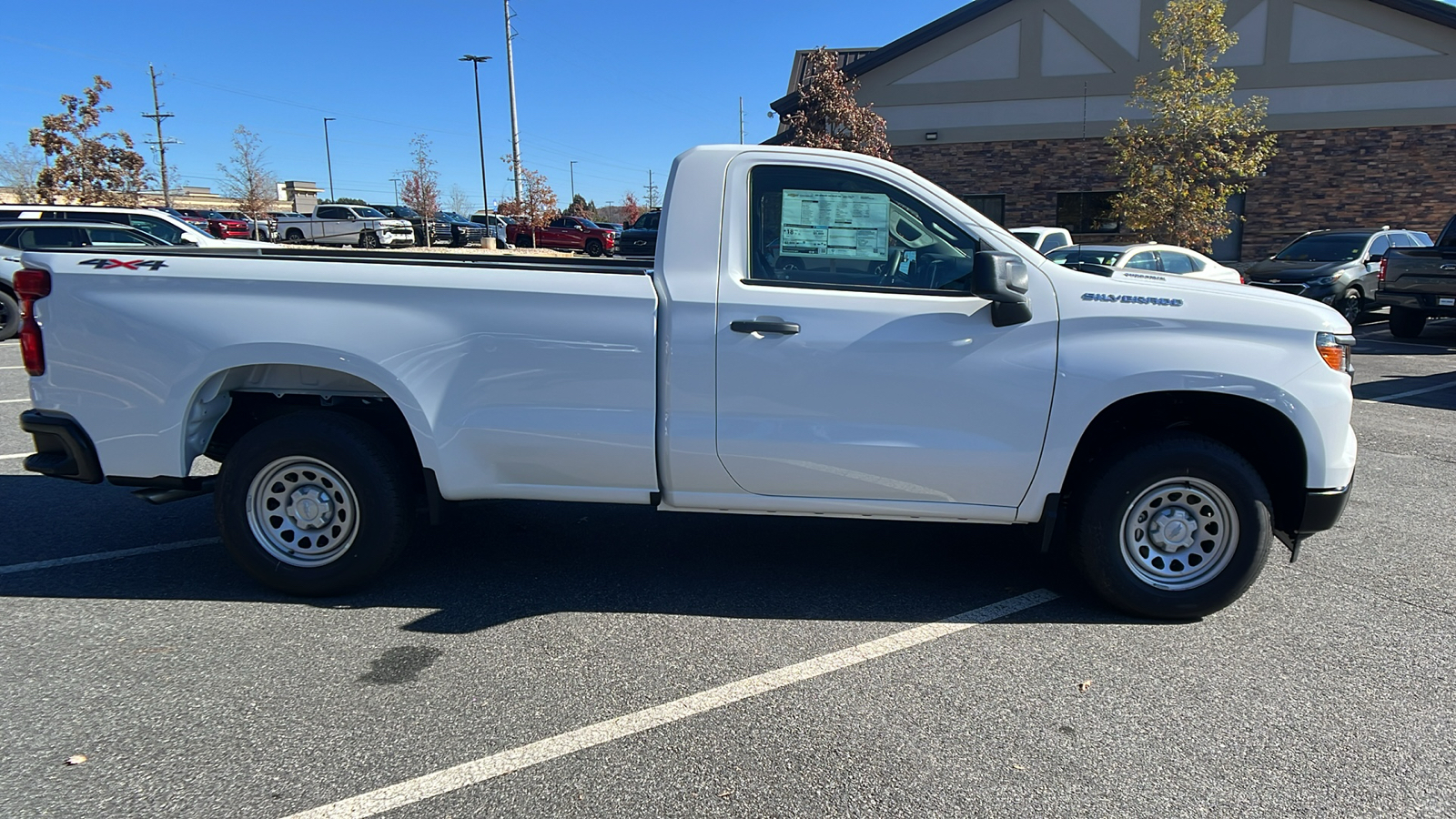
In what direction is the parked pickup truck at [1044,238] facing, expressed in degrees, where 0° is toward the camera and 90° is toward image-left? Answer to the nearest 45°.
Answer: approximately 45°

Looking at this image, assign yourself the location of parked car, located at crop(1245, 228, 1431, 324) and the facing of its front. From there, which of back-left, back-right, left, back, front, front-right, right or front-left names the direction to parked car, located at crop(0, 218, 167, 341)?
front

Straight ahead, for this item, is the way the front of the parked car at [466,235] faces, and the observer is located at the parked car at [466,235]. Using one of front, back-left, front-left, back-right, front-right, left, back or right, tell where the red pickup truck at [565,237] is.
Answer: front

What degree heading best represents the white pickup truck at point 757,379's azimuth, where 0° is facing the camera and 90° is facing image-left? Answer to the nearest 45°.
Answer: approximately 270°

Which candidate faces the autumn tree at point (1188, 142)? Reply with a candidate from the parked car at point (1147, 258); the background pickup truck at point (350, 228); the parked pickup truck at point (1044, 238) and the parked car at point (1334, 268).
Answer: the background pickup truck

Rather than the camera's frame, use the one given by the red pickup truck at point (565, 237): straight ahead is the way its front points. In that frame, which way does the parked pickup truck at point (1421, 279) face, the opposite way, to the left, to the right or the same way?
to the left

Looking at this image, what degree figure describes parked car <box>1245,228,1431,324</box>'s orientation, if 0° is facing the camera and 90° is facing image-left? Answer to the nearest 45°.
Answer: approximately 45°

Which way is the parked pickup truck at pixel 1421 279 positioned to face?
away from the camera

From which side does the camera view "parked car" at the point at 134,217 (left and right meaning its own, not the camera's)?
right

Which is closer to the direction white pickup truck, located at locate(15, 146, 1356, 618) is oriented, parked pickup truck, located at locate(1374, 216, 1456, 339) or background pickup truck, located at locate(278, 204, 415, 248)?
the parked pickup truck

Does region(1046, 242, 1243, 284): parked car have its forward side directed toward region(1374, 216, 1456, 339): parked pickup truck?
no

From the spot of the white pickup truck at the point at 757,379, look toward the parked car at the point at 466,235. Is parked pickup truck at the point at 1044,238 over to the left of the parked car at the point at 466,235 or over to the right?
right

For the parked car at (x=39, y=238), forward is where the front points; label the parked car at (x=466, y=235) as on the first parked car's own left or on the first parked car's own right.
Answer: on the first parked car's own left

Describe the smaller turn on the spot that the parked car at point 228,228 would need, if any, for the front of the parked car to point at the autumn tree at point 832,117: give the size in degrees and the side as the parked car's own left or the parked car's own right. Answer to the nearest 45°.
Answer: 0° — it already faces it

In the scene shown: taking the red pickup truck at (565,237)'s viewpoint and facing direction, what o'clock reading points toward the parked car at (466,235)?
The parked car is roughly at 6 o'clock from the red pickup truck.

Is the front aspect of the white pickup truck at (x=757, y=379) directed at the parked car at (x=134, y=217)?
no

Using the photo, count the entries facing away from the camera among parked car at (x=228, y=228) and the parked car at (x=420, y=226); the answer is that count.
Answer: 0

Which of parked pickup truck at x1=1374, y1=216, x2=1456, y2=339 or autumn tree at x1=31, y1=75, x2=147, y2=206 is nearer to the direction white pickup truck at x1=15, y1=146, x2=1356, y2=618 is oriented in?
the parked pickup truck

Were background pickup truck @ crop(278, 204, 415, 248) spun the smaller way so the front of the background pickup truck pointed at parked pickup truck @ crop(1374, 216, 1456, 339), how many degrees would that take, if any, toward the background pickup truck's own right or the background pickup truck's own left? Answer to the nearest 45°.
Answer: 0° — it already faces it
